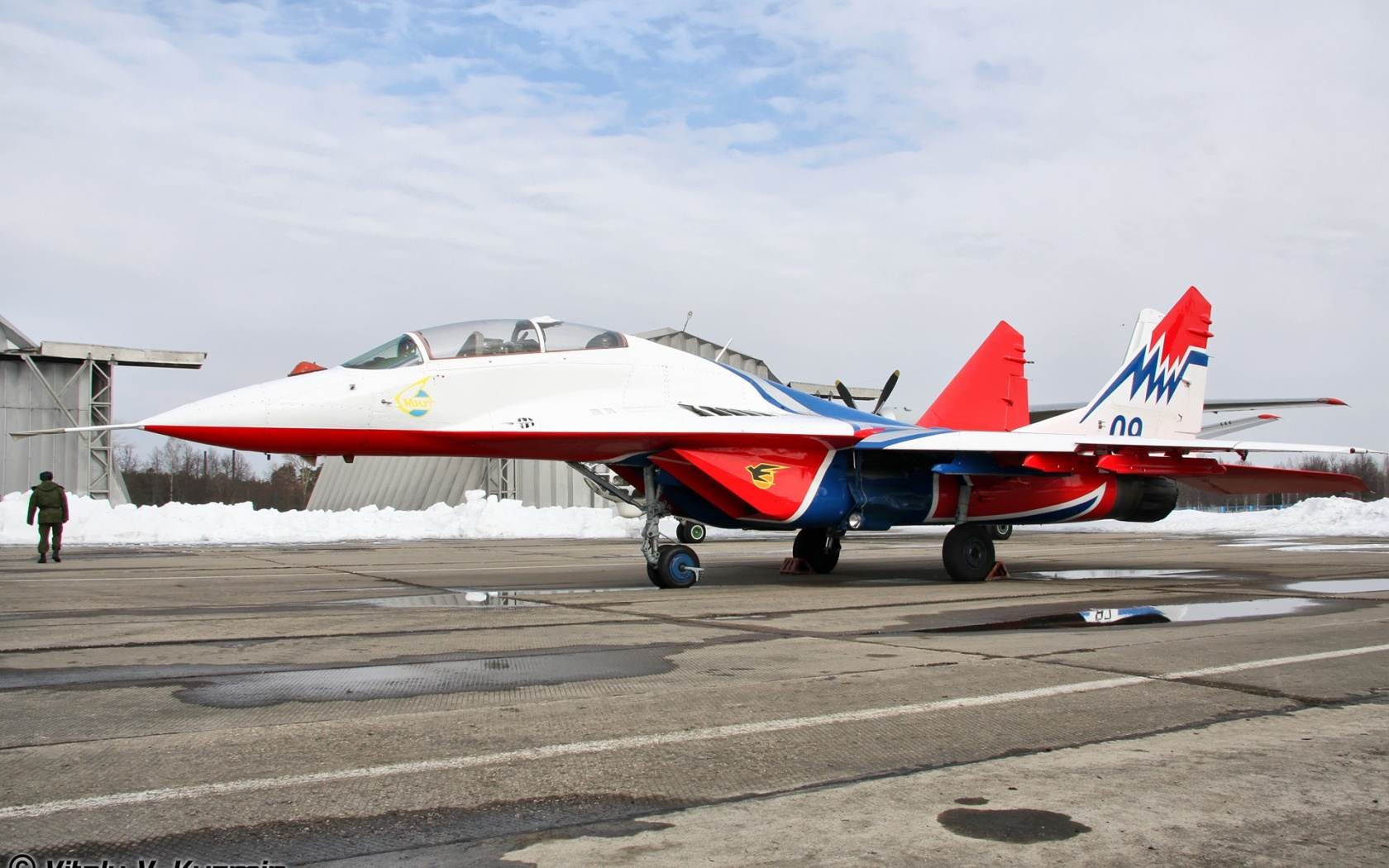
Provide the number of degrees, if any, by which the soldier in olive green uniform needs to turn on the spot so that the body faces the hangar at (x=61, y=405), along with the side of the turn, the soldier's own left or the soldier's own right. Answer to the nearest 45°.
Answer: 0° — they already face it

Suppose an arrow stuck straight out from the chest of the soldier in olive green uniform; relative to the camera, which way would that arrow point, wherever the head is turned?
away from the camera

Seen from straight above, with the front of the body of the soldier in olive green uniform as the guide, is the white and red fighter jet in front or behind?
behind

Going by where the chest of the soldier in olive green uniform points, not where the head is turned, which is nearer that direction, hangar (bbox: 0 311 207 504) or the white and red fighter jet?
the hangar

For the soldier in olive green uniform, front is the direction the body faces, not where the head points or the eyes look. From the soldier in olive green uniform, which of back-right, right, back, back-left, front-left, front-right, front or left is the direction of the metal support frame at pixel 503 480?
front-right

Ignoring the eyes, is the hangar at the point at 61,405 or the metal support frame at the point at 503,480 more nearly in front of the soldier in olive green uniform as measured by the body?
the hangar
